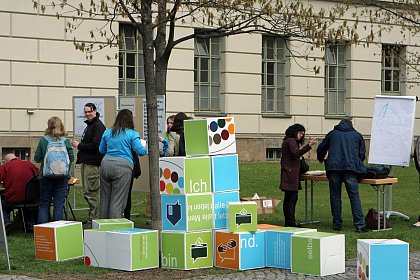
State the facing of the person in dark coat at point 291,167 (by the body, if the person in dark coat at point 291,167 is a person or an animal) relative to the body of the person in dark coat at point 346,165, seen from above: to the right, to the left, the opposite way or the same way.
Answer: to the right

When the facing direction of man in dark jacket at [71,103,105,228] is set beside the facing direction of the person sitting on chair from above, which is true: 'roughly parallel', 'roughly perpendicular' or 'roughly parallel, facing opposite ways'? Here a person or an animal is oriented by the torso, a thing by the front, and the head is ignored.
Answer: roughly perpendicular

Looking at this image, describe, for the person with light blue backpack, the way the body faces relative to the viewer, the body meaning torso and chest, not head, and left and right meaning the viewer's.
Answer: facing away from the viewer

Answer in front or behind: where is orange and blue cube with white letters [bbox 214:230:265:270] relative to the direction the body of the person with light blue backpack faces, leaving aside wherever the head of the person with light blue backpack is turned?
behind

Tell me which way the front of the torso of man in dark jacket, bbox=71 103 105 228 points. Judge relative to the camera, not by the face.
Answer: to the viewer's left

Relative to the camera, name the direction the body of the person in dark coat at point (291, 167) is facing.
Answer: to the viewer's right

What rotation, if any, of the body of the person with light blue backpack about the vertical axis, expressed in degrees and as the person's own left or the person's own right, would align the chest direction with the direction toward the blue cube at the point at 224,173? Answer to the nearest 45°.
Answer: approximately 135° to the person's own right

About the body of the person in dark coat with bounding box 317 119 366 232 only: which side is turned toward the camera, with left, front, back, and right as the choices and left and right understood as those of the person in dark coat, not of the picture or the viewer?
back

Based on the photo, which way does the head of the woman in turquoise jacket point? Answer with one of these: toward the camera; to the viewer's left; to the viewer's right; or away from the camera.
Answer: away from the camera

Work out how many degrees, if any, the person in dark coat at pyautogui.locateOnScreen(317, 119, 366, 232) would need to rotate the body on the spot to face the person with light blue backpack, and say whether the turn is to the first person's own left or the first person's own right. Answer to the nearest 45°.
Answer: approximately 90° to the first person's own left
